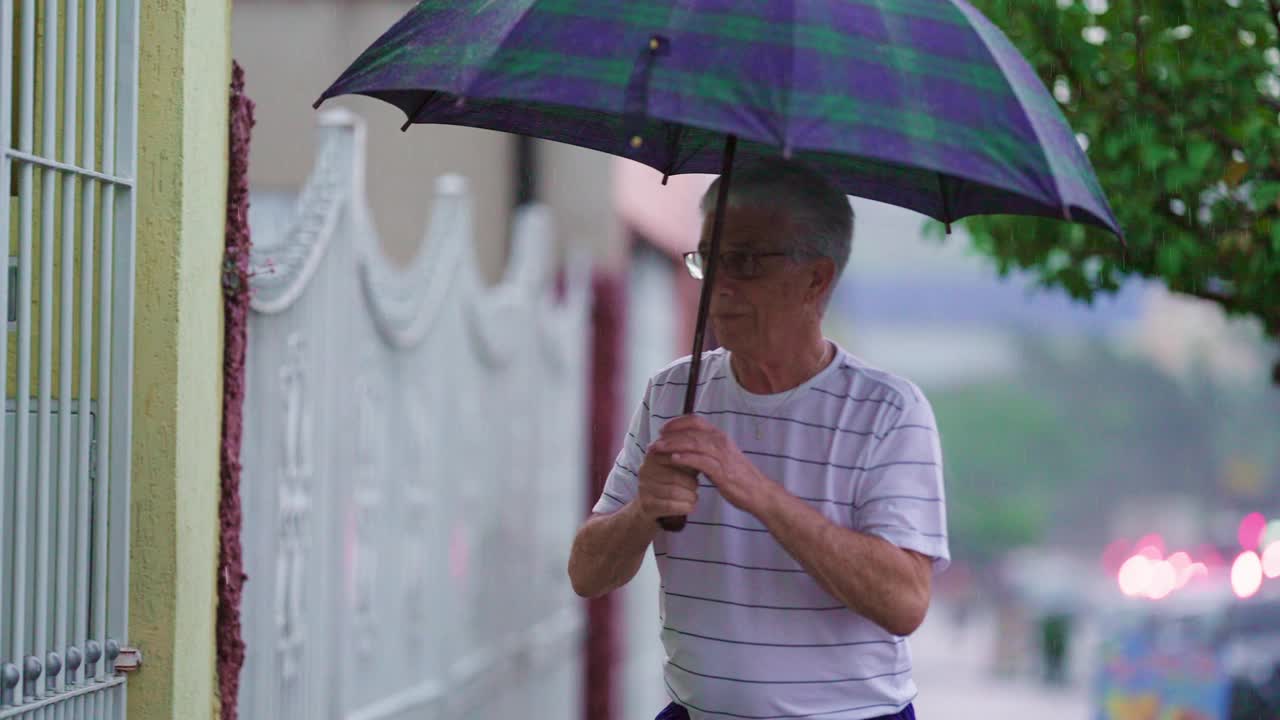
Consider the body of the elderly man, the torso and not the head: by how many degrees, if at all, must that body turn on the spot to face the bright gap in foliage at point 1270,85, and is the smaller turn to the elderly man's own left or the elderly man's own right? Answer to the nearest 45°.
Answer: approximately 180°

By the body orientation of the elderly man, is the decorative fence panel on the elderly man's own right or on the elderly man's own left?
on the elderly man's own right

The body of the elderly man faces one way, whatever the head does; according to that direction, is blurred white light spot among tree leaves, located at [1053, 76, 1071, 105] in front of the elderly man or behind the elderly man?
behind

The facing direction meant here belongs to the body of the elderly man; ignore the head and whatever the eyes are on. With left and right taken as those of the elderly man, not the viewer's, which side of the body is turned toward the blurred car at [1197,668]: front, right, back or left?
back

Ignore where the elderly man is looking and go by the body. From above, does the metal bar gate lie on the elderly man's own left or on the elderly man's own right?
on the elderly man's own right

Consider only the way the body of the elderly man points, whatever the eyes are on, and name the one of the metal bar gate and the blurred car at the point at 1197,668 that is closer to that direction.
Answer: the metal bar gate

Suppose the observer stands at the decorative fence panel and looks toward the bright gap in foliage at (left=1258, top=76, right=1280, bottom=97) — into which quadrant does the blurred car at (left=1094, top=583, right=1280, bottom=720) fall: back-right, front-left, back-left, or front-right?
front-left

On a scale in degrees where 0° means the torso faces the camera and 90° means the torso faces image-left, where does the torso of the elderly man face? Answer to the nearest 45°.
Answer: approximately 45°

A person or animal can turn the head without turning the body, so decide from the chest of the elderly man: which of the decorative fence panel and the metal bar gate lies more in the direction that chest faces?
the metal bar gate
